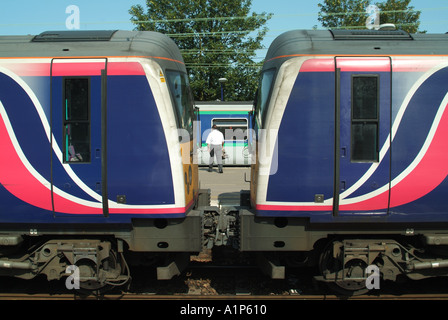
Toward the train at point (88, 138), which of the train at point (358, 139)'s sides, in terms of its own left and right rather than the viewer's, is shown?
front

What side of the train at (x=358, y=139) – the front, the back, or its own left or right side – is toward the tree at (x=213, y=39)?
right

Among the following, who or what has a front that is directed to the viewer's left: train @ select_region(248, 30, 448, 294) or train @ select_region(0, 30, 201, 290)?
train @ select_region(248, 30, 448, 294)

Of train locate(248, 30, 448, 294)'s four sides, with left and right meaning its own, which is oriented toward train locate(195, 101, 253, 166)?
right

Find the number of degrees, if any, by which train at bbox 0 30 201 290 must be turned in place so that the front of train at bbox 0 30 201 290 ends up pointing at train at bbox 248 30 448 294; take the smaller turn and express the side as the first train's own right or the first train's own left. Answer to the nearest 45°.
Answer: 0° — it already faces it

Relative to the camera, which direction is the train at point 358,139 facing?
to the viewer's left

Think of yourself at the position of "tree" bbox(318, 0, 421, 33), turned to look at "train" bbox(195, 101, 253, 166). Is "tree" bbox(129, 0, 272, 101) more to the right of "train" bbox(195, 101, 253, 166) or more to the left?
right

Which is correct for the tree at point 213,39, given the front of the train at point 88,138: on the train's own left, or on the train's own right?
on the train's own left

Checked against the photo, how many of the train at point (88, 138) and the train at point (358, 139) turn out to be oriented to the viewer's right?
1

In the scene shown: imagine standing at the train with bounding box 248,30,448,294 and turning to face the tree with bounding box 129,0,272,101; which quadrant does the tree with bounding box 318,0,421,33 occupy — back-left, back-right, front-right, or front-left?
front-right

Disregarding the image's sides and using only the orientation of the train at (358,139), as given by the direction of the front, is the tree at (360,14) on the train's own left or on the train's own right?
on the train's own right

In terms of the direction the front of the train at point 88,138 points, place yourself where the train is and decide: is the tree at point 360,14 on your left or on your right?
on your left

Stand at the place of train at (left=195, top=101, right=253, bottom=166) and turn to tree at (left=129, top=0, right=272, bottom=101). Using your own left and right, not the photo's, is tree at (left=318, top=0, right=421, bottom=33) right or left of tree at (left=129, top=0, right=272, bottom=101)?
right

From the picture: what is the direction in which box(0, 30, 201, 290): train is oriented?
to the viewer's right
